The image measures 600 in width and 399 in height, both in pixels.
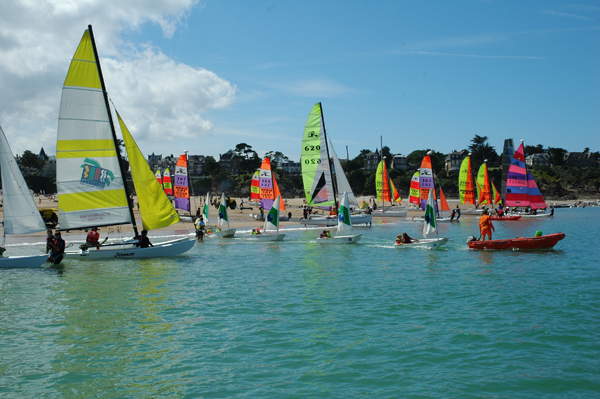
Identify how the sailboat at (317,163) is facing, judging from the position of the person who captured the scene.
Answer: facing to the right of the viewer

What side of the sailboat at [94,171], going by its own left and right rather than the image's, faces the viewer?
right

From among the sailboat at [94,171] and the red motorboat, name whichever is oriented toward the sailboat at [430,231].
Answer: the sailboat at [94,171]

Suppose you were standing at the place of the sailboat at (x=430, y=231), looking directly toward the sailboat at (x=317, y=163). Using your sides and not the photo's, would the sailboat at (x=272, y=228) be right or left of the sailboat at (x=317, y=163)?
left

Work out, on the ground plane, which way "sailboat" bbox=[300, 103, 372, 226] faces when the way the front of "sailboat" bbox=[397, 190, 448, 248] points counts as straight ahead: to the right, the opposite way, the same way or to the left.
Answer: the same way

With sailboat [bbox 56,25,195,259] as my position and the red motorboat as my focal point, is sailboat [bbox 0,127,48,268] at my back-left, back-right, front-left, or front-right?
back-right

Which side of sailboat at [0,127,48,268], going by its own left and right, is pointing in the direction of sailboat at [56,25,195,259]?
front

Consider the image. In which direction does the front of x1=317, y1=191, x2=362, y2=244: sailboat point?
to the viewer's right

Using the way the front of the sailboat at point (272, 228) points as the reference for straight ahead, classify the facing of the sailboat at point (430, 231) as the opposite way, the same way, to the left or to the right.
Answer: the same way

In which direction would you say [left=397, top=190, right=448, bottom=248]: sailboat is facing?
to the viewer's right

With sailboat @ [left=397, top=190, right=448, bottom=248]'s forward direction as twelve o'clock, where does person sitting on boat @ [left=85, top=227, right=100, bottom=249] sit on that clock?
The person sitting on boat is roughly at 5 o'clock from the sailboat.

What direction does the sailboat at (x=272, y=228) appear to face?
to the viewer's right

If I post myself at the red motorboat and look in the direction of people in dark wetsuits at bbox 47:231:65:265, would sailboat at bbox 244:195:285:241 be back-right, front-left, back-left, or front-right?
front-right

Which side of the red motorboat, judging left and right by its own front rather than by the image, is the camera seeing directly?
right

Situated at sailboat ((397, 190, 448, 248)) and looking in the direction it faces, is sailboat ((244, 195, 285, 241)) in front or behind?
behind

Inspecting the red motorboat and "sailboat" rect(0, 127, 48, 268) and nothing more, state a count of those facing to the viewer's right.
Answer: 2

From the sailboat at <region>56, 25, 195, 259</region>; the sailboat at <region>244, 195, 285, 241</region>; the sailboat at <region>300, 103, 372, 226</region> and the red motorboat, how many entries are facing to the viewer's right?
4

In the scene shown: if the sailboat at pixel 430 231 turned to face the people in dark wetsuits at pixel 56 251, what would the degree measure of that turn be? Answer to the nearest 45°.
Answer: approximately 135° to its right
